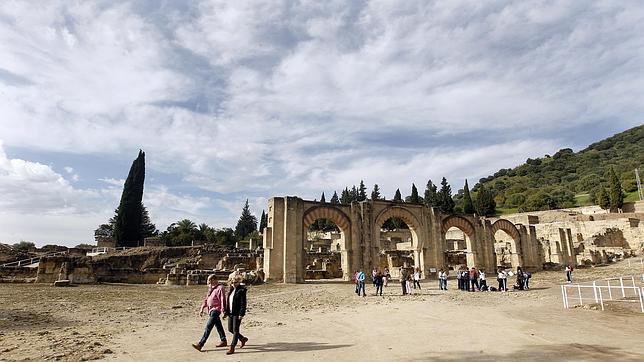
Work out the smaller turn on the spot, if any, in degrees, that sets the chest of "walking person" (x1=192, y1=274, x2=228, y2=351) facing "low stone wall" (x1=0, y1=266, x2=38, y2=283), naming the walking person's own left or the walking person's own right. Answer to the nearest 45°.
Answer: approximately 90° to the walking person's own right

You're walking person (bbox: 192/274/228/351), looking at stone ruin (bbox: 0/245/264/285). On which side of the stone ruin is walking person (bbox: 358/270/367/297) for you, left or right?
right

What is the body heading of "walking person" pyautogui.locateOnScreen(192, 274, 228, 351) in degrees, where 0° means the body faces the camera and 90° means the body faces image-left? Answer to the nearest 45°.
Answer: approximately 45°

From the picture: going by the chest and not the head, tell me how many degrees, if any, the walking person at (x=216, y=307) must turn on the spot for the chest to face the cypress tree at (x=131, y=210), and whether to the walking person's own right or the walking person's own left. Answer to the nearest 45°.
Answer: approximately 135° to the walking person's own right

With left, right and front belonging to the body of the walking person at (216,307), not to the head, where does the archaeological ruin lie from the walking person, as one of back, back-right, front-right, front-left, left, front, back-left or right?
back

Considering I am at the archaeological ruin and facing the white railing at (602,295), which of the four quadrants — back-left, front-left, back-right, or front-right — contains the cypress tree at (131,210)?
back-right
